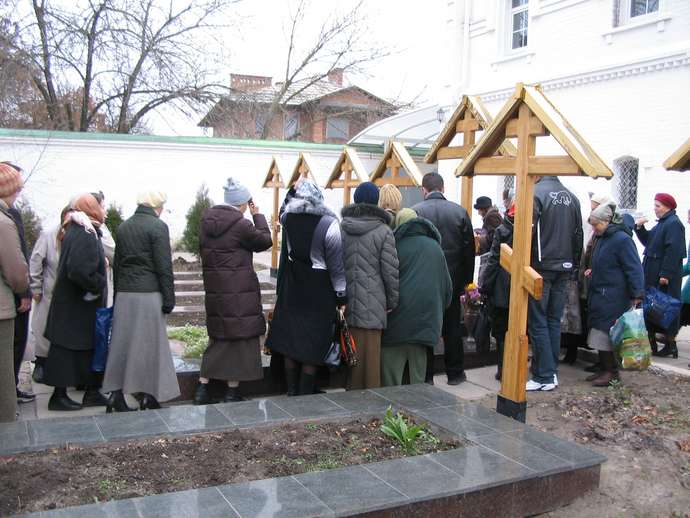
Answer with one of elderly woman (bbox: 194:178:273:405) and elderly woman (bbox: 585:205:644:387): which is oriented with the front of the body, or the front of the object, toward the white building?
elderly woman (bbox: 194:178:273:405)

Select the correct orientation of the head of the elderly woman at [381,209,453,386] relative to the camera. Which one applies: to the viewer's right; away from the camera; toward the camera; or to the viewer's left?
away from the camera

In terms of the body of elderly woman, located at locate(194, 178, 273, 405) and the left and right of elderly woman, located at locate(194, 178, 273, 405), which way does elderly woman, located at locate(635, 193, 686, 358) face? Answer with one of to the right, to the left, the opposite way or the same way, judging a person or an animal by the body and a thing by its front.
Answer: to the left

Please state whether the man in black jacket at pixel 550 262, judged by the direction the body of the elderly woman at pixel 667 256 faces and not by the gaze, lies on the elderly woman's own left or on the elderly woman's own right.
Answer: on the elderly woman's own left

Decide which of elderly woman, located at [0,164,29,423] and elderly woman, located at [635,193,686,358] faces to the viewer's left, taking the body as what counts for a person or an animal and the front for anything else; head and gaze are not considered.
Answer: elderly woman, located at [635,193,686,358]

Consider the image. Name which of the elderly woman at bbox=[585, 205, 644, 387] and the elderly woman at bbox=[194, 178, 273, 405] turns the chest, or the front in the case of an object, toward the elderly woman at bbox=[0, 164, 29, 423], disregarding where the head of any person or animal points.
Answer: the elderly woman at bbox=[585, 205, 644, 387]

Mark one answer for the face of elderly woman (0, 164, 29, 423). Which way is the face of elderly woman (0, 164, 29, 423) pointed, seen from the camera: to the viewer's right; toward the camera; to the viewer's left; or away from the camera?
to the viewer's right

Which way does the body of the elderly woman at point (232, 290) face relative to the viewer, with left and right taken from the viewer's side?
facing away from the viewer and to the right of the viewer

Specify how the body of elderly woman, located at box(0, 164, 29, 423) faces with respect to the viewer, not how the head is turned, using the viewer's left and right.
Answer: facing away from the viewer and to the right of the viewer

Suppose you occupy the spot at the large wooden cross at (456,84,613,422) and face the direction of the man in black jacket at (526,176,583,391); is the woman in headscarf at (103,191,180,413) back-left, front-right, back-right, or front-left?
back-left

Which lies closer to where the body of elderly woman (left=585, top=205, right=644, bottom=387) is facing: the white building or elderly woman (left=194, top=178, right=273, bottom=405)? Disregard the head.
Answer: the elderly woman

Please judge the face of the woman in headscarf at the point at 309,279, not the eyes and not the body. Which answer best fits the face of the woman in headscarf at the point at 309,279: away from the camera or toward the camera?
away from the camera

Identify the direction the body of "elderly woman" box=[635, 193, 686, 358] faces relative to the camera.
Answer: to the viewer's left
